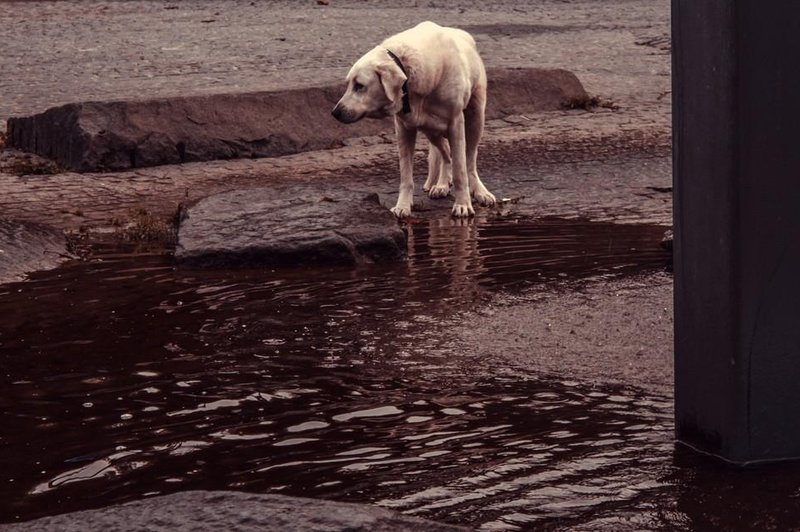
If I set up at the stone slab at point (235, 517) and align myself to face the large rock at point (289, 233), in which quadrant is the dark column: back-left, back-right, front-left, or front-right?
front-right

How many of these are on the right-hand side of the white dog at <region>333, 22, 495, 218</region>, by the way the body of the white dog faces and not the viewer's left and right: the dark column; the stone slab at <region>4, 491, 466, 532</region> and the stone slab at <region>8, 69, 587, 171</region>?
1

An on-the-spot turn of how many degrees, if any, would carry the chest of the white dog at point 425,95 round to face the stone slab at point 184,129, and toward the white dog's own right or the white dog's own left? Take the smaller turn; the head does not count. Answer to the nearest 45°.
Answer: approximately 90° to the white dog's own right

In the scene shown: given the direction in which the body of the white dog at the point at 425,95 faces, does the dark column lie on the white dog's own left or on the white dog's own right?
on the white dog's own left

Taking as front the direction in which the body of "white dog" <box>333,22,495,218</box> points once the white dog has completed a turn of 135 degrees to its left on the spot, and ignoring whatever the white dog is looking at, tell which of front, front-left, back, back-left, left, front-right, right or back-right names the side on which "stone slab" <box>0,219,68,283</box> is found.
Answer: back-right

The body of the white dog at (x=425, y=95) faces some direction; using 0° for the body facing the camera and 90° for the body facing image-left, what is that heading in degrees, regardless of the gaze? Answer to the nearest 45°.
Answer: approximately 45°

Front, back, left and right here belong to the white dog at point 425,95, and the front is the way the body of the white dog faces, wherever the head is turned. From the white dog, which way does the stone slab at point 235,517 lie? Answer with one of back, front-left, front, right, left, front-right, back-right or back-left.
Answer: front-left

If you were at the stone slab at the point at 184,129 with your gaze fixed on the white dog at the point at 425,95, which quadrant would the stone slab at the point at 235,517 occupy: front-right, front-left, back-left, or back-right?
front-right

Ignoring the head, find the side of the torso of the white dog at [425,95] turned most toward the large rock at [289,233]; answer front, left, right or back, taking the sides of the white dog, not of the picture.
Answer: front

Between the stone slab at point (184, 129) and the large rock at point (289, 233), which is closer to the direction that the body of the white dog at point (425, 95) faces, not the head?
the large rock
